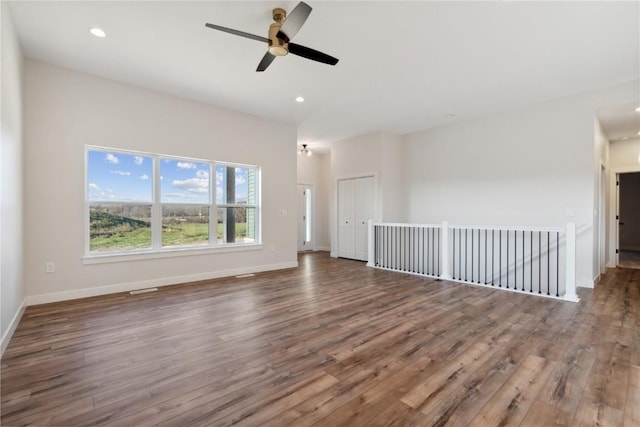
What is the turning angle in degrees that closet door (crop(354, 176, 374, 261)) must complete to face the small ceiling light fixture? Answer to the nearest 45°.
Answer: approximately 90° to its right

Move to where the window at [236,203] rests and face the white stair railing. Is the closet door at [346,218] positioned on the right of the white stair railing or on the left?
left

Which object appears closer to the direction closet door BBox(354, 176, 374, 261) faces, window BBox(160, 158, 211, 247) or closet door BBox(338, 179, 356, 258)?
the window

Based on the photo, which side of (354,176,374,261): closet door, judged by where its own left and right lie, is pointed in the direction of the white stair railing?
left

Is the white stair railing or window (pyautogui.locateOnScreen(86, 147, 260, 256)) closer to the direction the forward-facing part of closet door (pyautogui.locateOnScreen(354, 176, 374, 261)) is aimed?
the window

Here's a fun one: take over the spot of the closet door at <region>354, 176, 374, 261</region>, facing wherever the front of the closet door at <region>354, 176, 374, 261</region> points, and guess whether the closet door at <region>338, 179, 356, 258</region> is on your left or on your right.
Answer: on your right

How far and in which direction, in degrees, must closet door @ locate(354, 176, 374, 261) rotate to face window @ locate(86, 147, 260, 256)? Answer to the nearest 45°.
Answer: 0° — it already faces it

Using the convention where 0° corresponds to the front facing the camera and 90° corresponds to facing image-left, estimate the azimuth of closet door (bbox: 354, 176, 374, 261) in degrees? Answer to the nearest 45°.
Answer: approximately 45°

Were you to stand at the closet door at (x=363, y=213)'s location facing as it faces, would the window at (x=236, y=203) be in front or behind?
in front

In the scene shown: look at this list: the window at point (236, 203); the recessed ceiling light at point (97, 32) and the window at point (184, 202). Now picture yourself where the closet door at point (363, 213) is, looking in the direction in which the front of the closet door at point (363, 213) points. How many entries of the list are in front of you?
3

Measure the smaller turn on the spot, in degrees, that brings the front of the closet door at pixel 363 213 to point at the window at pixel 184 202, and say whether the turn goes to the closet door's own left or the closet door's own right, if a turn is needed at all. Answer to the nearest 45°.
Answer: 0° — it already faces it

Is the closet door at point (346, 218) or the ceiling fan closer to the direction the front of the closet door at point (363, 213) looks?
the ceiling fan
